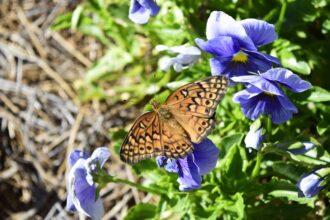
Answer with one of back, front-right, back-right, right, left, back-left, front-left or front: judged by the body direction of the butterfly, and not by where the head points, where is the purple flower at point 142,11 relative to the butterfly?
front-right

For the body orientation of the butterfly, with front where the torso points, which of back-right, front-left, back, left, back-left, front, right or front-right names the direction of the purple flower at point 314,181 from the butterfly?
back-right

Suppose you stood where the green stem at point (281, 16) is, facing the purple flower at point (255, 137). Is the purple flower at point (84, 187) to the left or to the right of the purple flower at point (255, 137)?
right

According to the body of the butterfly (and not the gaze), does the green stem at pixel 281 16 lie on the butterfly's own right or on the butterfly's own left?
on the butterfly's own right

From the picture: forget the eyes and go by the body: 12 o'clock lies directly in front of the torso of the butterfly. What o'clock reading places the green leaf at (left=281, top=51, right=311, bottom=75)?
The green leaf is roughly at 3 o'clock from the butterfly.

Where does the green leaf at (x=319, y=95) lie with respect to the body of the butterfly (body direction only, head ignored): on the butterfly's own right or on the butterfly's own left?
on the butterfly's own right

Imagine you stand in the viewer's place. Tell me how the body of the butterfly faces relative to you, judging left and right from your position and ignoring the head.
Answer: facing away from the viewer and to the left of the viewer
